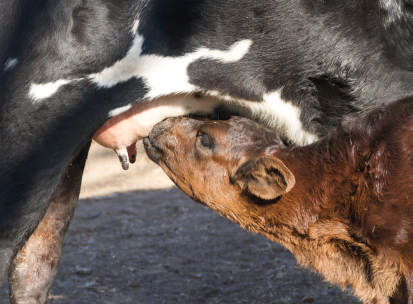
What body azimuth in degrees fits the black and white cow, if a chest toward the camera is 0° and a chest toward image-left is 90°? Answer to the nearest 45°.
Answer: approximately 270°

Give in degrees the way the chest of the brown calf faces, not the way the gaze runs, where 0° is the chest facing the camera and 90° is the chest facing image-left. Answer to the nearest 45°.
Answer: approximately 90°

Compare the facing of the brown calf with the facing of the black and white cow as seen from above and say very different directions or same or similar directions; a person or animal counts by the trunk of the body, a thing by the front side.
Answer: very different directions
